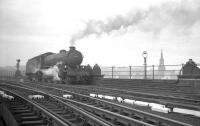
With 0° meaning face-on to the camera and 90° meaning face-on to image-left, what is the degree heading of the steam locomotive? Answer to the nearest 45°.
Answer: approximately 315°

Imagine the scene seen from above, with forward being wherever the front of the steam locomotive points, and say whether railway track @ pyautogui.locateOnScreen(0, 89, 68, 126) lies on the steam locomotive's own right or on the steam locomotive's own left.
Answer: on the steam locomotive's own right
